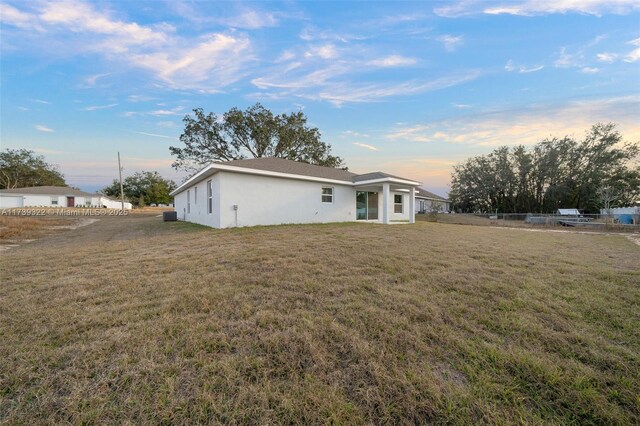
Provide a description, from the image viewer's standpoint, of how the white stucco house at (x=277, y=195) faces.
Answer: facing away from the viewer and to the left of the viewer

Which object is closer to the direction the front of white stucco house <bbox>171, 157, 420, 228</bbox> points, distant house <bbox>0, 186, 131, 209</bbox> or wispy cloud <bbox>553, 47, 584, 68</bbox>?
the distant house

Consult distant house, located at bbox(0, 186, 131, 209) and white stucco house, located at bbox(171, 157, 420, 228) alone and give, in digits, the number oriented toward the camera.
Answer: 1

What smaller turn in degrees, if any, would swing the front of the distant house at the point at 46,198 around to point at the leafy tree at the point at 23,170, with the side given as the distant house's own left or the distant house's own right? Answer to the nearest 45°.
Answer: approximately 180°

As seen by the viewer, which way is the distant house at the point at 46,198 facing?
toward the camera

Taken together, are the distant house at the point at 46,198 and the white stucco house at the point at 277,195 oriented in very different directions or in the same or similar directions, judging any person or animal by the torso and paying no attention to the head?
very different directions

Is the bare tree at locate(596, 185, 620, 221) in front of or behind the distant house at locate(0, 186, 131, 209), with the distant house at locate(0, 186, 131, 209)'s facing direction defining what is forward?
in front

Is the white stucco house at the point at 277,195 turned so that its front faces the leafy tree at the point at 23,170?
yes
